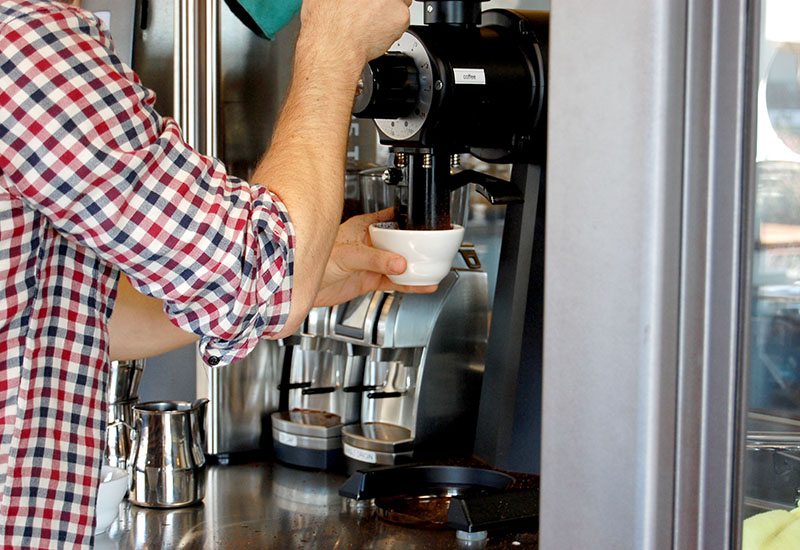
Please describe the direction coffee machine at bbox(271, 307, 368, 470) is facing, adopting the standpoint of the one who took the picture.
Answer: facing the viewer and to the left of the viewer

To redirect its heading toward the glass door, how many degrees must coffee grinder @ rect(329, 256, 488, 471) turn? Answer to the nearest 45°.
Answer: approximately 45° to its left

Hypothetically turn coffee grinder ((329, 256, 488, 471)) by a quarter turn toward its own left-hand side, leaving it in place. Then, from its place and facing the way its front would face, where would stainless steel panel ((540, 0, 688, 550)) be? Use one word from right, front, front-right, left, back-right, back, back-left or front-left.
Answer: front-right

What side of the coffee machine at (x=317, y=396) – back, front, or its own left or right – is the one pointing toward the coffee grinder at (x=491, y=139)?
left

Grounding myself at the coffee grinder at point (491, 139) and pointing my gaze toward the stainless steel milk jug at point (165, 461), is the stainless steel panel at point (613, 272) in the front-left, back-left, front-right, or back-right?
back-left

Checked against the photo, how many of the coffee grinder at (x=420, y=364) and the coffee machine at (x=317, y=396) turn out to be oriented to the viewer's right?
0

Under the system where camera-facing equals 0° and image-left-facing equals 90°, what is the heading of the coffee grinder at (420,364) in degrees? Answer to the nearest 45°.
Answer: approximately 45°

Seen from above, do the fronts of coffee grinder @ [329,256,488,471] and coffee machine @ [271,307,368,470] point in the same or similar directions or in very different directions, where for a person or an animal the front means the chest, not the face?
same or similar directions
